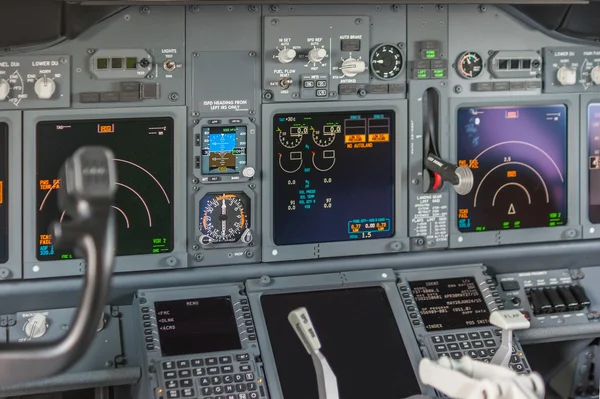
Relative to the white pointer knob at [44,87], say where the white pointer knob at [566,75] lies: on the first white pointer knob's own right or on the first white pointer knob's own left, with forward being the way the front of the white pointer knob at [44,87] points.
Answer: on the first white pointer knob's own left

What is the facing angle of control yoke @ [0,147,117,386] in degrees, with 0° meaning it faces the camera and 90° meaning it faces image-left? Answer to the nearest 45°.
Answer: approximately 0°

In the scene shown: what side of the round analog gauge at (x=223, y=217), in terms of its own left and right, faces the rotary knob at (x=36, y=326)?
right

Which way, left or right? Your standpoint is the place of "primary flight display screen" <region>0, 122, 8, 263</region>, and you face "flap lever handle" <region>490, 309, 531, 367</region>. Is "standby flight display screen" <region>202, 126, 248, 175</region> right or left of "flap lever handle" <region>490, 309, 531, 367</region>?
left

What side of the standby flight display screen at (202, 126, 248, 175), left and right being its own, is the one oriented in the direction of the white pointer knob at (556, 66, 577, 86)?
left

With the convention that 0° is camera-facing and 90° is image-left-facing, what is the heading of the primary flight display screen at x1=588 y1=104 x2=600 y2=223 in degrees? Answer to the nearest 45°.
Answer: approximately 0°

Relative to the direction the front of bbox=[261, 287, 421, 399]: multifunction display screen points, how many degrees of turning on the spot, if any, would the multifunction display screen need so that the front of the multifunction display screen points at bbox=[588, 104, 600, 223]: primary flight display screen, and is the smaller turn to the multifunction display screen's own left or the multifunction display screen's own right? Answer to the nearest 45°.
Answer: approximately 135° to the multifunction display screen's own left

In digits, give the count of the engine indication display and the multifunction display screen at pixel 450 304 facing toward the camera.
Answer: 2
